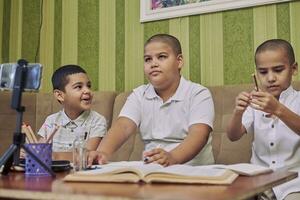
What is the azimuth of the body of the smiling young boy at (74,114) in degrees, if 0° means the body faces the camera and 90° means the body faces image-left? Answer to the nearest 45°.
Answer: approximately 0°

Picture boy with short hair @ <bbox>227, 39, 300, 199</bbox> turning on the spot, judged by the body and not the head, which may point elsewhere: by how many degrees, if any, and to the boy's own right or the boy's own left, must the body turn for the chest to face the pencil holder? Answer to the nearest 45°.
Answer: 0° — they already face it

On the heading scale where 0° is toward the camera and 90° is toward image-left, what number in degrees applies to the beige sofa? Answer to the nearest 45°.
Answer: approximately 0°

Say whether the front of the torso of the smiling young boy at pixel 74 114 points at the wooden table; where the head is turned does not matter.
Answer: yes

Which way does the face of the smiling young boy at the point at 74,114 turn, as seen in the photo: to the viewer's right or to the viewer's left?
to the viewer's right

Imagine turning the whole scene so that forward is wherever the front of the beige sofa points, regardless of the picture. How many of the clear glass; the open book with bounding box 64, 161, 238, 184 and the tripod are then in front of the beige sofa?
3

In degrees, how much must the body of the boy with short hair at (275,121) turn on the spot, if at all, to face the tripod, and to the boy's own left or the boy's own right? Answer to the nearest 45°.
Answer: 0° — they already face it
